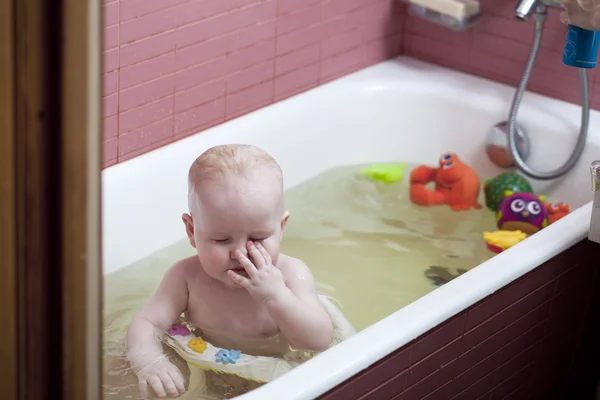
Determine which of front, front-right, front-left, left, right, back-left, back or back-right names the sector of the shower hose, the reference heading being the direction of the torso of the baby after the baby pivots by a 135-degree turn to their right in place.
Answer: right

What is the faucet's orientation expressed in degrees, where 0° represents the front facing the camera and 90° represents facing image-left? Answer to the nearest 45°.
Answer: approximately 45°

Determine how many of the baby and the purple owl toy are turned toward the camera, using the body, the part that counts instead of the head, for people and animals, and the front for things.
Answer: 2

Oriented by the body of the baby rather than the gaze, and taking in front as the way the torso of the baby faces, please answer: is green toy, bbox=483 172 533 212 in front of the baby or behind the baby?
behind

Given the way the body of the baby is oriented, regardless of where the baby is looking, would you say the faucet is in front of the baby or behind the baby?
behind
